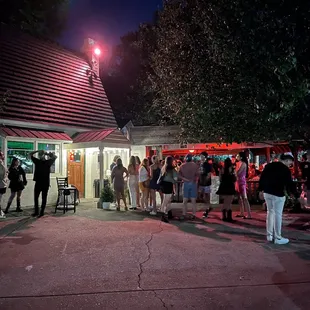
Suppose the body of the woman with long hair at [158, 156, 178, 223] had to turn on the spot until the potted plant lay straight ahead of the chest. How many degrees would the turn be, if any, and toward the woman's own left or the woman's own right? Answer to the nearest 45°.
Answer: approximately 45° to the woman's own left

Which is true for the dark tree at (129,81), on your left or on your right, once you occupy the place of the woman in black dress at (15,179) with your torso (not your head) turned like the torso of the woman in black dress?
on your left

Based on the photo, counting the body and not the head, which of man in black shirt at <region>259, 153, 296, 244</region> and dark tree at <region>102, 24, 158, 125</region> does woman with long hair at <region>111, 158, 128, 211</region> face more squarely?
the dark tree

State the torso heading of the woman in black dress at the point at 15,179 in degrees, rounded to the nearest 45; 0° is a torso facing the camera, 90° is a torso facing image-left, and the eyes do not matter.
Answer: approximately 315°

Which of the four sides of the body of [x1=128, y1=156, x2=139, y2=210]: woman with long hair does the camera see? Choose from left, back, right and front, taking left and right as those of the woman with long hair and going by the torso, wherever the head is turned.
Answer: back

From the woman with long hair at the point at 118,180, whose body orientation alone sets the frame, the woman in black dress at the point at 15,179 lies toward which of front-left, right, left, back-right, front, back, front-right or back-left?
left

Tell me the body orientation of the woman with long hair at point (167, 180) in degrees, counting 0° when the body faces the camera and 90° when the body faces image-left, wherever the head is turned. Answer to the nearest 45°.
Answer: approximately 180°

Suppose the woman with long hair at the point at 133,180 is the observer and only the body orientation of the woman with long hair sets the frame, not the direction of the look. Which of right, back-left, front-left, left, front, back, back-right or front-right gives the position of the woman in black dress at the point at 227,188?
back-right
